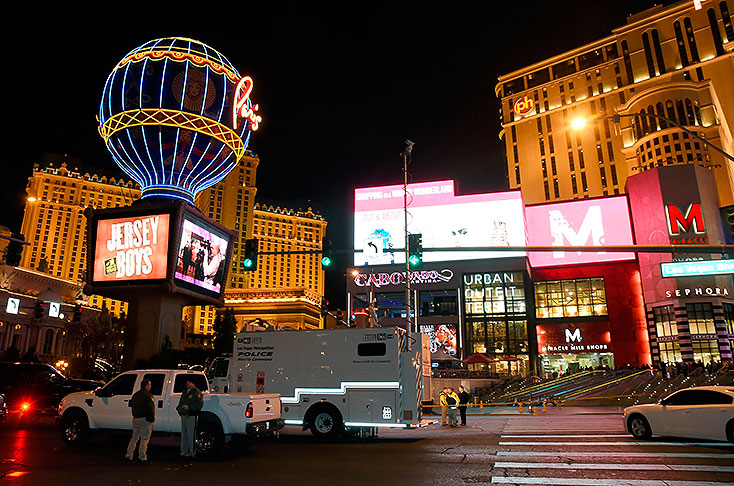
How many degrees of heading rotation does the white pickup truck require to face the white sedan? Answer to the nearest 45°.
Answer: approximately 135° to its right

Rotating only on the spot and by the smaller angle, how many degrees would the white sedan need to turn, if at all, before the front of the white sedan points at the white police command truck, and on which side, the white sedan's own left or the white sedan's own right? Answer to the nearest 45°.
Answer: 0° — it already faces it

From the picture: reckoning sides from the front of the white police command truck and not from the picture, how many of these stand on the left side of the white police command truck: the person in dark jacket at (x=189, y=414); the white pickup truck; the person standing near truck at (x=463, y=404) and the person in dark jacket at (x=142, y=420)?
3

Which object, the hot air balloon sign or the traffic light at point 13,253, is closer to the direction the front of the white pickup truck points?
the traffic light

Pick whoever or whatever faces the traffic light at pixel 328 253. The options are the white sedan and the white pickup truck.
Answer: the white sedan

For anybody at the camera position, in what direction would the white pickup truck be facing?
facing away from the viewer and to the left of the viewer

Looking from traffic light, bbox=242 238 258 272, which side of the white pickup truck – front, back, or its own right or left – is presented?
right

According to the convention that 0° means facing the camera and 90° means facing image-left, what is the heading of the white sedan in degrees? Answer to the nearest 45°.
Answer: approximately 90°
